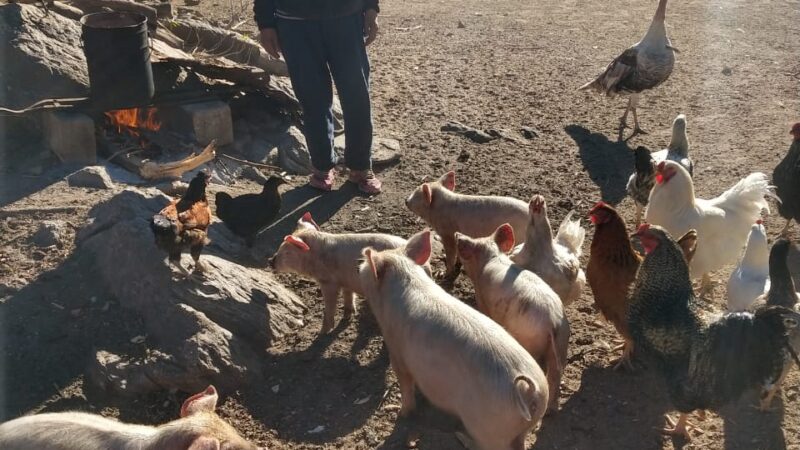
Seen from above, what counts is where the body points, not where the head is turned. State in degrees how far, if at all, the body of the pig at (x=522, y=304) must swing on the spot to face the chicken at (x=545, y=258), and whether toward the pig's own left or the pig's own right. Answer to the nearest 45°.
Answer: approximately 45° to the pig's own right

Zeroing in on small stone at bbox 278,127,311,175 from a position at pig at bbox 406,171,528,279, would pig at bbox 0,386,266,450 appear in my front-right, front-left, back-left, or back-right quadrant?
back-left

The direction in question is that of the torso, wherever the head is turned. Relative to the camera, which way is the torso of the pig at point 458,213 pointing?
to the viewer's left

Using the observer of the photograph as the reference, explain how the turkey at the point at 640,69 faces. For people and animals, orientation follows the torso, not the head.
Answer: facing to the right of the viewer

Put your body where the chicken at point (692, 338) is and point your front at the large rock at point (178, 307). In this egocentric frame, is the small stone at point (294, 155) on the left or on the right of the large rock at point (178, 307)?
right

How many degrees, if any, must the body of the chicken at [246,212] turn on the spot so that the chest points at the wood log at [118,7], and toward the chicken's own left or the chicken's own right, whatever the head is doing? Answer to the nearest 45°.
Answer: approximately 90° to the chicken's own left

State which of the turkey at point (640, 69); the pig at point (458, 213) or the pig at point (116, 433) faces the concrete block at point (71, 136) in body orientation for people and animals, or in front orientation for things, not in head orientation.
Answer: the pig at point (458, 213)

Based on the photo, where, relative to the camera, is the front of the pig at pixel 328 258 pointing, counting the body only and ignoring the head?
to the viewer's left

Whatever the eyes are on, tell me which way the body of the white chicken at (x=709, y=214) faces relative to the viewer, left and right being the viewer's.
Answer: facing to the left of the viewer

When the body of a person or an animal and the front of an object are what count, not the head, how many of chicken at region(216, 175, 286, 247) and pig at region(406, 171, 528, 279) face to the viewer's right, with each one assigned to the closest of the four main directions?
1

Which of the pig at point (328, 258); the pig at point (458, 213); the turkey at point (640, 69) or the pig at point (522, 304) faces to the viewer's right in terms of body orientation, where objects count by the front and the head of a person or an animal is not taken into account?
the turkey

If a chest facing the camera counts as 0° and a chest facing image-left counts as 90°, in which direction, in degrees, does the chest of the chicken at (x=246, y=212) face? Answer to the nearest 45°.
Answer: approximately 270°

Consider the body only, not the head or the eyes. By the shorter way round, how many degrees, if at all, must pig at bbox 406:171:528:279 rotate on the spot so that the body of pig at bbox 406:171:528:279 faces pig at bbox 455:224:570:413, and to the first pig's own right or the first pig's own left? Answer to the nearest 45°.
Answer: approximately 90° to the first pig's own left

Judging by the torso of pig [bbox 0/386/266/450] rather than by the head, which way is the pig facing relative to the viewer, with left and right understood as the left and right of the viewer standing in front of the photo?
facing to the right of the viewer

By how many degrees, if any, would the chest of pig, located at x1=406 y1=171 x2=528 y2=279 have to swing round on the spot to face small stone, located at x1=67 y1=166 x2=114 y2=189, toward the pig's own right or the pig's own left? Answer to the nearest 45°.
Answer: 0° — it already faces it

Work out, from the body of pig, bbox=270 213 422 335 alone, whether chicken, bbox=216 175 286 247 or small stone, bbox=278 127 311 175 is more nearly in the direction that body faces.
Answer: the chicken
